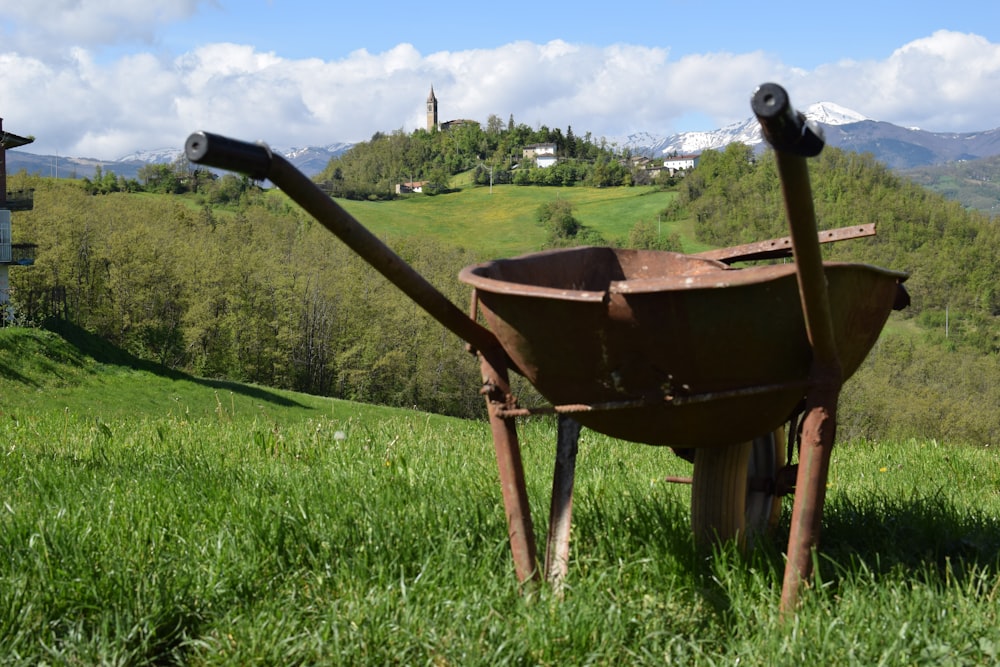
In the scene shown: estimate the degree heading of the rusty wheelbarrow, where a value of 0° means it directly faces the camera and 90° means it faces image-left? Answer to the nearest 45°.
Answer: approximately 225°
